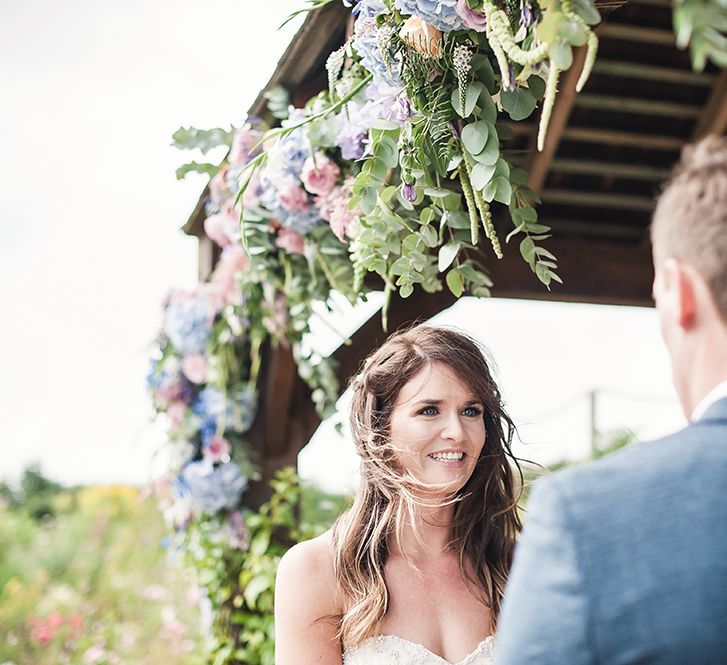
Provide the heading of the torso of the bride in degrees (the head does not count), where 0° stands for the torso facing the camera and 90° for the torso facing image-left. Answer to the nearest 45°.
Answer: approximately 315°
